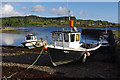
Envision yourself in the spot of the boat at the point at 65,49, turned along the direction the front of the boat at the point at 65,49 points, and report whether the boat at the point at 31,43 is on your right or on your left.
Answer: on your right

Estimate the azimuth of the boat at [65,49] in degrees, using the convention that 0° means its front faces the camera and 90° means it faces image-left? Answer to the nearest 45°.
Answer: approximately 45°

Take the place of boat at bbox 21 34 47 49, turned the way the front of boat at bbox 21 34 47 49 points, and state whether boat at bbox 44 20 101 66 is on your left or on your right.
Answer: on your left
